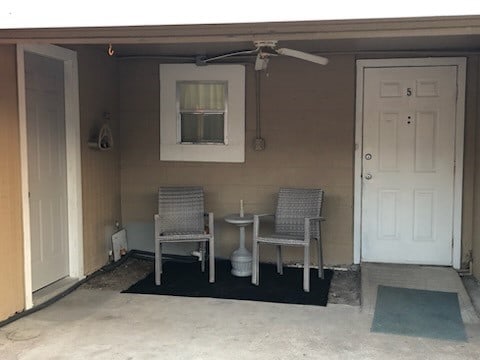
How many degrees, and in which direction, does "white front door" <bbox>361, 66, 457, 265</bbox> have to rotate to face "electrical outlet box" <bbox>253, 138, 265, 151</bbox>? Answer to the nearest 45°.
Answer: approximately 90° to its right

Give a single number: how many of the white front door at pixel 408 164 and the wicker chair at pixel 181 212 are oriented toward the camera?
2

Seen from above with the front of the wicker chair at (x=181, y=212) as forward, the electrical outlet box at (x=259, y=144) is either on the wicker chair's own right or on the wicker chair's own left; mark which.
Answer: on the wicker chair's own left

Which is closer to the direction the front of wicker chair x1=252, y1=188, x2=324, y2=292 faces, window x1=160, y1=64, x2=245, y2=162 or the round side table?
the round side table

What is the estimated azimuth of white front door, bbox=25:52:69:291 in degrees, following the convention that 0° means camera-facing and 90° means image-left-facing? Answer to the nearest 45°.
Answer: approximately 315°

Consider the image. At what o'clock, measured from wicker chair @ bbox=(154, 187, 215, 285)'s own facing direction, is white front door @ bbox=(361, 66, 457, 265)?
The white front door is roughly at 9 o'clock from the wicker chair.

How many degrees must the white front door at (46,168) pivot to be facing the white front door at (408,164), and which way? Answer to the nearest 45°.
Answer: approximately 45° to its left

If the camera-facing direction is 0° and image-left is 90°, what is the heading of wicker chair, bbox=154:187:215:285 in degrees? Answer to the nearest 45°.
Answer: approximately 0°

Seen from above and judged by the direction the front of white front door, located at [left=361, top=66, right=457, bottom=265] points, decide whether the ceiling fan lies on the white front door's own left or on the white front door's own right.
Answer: on the white front door's own right

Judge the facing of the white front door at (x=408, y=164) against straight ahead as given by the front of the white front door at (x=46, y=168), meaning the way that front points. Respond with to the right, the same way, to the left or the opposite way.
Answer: to the right
